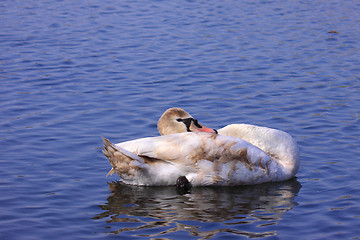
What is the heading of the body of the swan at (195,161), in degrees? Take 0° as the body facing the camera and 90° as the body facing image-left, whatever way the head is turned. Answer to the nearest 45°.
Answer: approximately 270°
